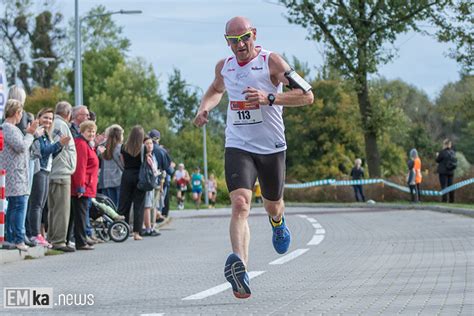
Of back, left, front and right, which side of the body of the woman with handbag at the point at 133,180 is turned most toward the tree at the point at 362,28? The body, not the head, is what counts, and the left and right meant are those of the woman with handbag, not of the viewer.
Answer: front

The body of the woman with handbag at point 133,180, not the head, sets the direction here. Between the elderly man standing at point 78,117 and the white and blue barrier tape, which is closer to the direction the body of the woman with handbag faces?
the white and blue barrier tape

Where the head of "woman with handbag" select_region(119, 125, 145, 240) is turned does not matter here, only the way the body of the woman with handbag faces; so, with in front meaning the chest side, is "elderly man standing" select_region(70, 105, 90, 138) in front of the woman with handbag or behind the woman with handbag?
behind

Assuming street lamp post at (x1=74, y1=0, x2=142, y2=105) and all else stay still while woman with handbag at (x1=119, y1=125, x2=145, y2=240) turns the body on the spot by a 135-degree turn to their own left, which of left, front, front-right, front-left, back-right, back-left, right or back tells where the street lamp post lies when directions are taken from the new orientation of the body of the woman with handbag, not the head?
right

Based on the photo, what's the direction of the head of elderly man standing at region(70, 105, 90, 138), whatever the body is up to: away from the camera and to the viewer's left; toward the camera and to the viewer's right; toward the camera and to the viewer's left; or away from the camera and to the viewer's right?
toward the camera and to the viewer's right

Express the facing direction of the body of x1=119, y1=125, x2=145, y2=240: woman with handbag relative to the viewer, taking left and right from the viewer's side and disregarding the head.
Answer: facing away from the viewer and to the right of the viewer

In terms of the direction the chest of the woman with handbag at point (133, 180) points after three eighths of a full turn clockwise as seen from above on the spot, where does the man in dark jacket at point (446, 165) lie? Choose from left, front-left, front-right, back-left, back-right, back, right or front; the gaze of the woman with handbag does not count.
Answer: back-left
